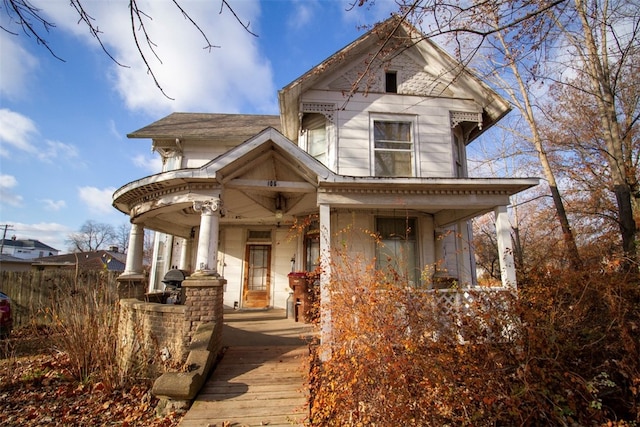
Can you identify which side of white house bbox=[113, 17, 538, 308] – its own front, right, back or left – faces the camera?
front

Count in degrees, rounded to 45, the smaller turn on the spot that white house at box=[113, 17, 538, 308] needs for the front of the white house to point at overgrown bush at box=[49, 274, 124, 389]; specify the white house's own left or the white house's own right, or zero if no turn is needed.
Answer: approximately 45° to the white house's own right

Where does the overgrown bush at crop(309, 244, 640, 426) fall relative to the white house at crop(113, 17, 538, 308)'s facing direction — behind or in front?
in front
